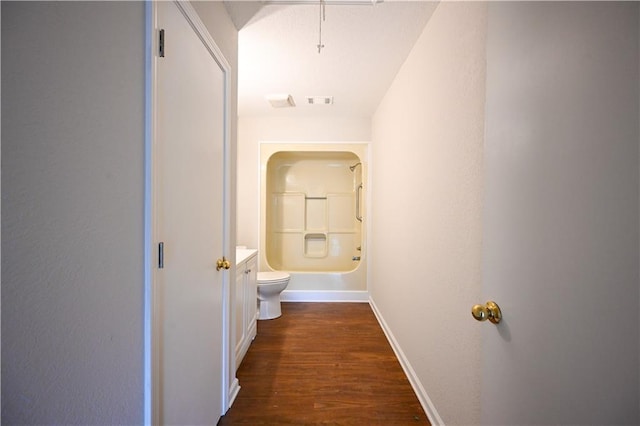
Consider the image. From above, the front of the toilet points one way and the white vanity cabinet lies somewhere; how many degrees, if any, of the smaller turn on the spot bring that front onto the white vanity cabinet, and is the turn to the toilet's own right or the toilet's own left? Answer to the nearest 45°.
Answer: approximately 90° to the toilet's own right

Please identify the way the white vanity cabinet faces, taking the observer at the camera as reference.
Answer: facing to the right of the viewer
